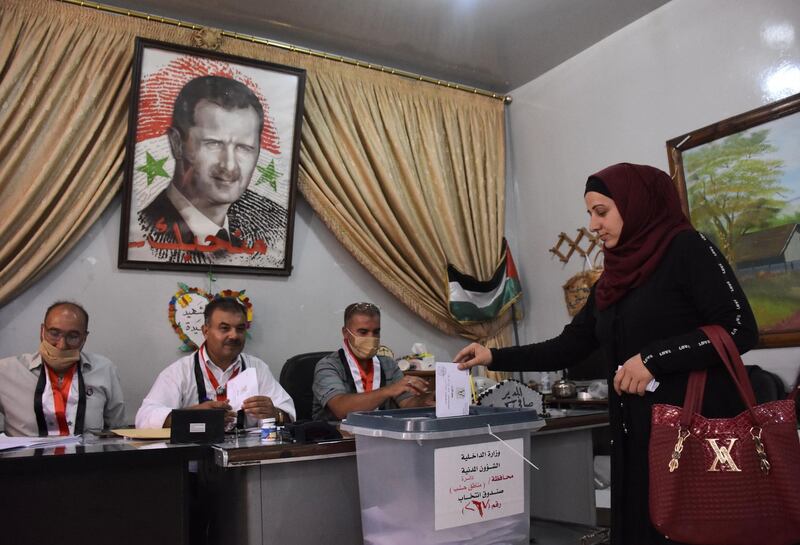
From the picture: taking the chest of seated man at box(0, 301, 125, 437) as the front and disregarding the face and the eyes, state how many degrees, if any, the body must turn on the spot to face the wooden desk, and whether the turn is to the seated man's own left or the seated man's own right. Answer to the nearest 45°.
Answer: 0° — they already face it

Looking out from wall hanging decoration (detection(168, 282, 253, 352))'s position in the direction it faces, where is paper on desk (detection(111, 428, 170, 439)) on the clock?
The paper on desk is roughly at 12 o'clock from the wall hanging decoration.

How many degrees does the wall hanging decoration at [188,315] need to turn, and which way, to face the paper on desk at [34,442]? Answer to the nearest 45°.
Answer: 0° — it already faces it

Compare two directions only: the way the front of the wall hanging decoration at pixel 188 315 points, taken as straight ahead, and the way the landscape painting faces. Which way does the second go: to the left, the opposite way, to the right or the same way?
to the right

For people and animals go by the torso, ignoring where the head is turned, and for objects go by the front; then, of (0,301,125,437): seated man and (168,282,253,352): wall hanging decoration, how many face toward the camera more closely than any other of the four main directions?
2

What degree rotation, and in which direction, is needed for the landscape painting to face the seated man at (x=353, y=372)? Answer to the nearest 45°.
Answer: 0° — it already faces them

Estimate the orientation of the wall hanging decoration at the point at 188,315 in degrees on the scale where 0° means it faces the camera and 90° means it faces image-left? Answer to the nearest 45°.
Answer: approximately 0°

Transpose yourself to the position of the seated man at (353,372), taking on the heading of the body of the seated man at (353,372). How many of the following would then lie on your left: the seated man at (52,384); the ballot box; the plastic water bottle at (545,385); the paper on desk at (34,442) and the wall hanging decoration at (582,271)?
2

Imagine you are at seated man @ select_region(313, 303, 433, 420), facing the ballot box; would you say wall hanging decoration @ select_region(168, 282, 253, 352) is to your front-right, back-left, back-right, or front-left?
back-right

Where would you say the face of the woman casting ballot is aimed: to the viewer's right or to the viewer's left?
to the viewer's left

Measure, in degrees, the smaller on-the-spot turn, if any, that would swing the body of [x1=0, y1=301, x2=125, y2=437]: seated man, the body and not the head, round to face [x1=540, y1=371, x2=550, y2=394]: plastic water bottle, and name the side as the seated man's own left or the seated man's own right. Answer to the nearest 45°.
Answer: approximately 90° to the seated man's own left
